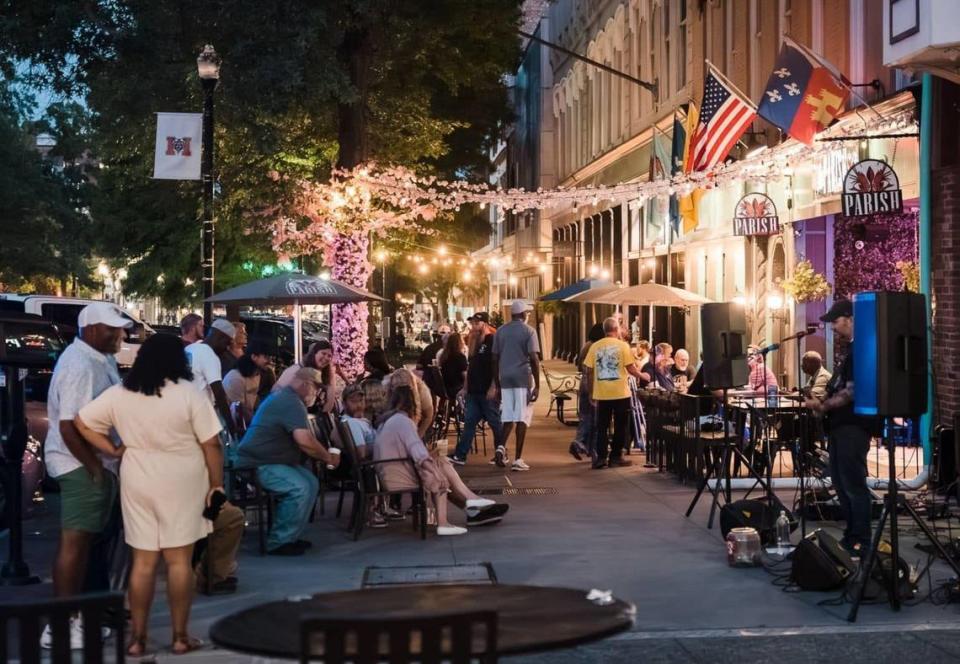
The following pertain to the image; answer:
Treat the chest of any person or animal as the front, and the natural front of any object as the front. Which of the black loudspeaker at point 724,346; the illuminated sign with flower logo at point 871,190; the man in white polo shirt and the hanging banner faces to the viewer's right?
the man in white polo shirt

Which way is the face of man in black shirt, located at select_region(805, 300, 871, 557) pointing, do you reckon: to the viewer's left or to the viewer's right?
to the viewer's left

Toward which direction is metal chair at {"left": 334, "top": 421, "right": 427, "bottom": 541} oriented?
to the viewer's right

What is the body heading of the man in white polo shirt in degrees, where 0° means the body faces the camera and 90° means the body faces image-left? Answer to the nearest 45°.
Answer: approximately 270°

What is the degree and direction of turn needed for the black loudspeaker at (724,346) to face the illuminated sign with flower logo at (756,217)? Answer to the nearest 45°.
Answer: approximately 135° to its right

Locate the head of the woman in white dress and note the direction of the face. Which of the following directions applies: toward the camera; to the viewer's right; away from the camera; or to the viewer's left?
away from the camera

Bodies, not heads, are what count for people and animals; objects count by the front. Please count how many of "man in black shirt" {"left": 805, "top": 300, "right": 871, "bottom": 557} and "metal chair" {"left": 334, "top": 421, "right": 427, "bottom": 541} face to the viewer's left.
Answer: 1

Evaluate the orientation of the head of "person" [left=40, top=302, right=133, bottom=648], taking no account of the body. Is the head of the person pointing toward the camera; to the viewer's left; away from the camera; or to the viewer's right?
to the viewer's right

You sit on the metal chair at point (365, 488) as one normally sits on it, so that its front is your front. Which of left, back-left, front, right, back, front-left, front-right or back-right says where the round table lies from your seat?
right

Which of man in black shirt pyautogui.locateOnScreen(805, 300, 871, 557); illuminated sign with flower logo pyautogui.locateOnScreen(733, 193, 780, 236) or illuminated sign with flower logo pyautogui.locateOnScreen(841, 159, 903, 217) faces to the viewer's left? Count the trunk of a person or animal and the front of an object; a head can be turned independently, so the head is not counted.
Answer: the man in black shirt

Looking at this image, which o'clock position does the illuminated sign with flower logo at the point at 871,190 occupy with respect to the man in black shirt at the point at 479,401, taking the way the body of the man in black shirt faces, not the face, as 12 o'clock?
The illuminated sign with flower logo is roughly at 8 o'clock from the man in black shirt.
